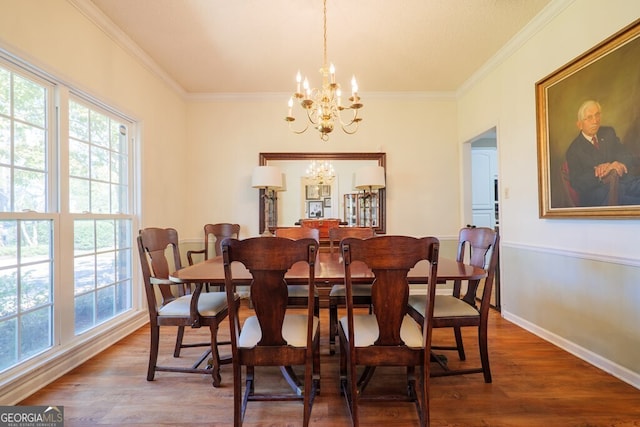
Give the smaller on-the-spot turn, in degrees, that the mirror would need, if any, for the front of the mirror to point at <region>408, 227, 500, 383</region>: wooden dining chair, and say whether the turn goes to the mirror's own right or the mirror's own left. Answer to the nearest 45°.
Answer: approximately 45° to the mirror's own left

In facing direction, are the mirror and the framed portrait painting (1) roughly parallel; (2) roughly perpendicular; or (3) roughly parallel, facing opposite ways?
roughly perpendicular

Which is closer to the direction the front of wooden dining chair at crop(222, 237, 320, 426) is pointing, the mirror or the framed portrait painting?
the mirror

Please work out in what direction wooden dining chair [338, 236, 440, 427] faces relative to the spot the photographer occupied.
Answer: facing away from the viewer

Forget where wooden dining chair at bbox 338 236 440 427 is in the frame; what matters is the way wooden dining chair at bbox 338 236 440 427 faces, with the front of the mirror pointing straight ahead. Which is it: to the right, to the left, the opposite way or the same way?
the opposite way

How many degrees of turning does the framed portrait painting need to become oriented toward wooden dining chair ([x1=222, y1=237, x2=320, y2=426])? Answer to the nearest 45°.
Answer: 0° — it already faces it

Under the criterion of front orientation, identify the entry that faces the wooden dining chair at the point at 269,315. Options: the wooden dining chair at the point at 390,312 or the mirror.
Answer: the mirror

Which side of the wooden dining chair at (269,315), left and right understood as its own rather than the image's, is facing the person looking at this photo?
back

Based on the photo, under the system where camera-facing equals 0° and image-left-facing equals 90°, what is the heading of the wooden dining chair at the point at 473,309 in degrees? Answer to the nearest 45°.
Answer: approximately 45°

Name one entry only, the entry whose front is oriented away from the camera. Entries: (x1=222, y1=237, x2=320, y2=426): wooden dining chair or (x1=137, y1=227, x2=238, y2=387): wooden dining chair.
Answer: (x1=222, y1=237, x2=320, y2=426): wooden dining chair

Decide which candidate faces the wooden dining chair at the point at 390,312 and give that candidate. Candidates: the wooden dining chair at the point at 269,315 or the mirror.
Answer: the mirror
